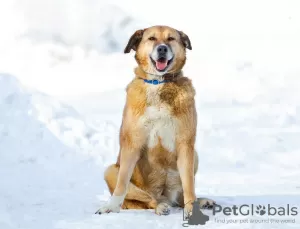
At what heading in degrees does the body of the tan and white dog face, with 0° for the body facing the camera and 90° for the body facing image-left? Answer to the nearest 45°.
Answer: approximately 0°
